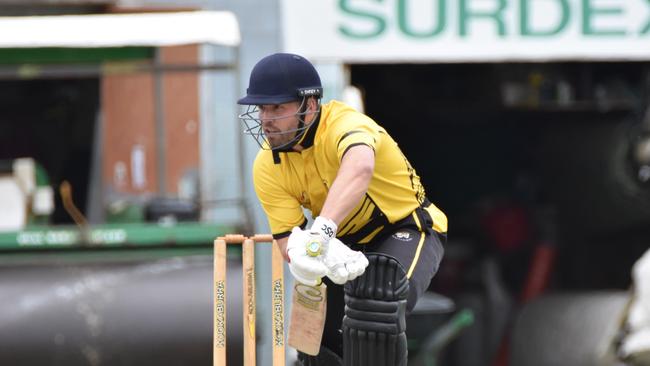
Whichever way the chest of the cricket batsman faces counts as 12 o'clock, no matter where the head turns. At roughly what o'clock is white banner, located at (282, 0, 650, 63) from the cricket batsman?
The white banner is roughly at 5 o'clock from the cricket batsman.

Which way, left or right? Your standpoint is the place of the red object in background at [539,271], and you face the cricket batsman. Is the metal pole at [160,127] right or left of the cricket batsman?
right

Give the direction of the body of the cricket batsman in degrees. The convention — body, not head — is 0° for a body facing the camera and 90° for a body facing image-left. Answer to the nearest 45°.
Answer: approximately 45°

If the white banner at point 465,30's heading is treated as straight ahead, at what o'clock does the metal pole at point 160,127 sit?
The metal pole is roughly at 3 o'clock from the white banner.

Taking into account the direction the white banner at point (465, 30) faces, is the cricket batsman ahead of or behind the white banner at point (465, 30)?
ahead

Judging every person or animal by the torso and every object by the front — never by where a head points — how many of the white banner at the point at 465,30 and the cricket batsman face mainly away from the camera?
0

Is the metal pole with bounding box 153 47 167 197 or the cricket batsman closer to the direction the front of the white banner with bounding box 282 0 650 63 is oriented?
the cricket batsman

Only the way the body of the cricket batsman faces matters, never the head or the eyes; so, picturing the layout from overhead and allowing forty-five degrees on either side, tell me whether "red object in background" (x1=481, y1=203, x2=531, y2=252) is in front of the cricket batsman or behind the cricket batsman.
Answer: behind
